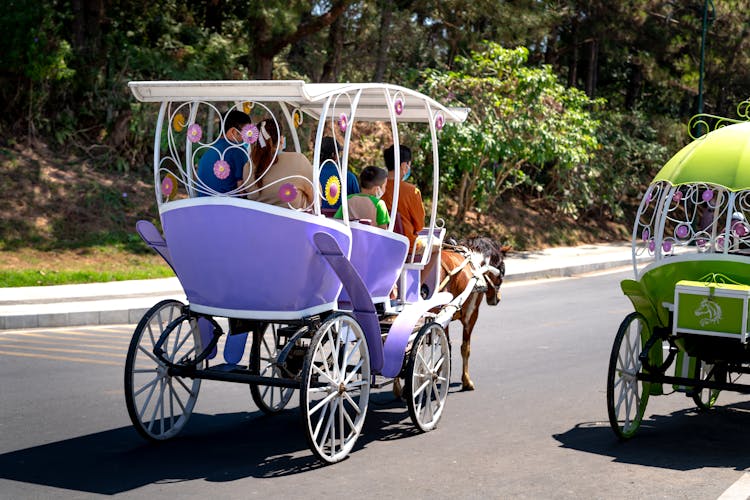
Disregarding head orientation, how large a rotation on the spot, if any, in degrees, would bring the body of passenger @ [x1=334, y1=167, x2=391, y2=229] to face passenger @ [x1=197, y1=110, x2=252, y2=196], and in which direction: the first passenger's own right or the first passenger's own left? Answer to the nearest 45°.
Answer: approximately 135° to the first passenger's own left

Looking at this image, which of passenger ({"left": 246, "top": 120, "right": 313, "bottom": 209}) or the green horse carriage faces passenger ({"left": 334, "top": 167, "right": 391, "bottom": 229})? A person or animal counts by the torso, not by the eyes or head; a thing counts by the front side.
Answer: passenger ({"left": 246, "top": 120, "right": 313, "bottom": 209})

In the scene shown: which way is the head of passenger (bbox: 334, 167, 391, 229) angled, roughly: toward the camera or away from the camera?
away from the camera

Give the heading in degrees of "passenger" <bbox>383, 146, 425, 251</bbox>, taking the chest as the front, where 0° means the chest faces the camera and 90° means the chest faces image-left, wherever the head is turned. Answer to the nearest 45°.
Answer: approximately 225°

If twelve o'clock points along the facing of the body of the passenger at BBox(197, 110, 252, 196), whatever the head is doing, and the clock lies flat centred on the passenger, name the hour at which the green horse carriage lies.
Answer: The green horse carriage is roughly at 2 o'clock from the passenger.

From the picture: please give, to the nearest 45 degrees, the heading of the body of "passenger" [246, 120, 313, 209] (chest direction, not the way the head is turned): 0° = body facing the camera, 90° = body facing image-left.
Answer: approximately 225°

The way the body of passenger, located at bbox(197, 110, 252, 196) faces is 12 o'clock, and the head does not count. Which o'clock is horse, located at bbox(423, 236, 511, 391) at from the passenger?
The horse is roughly at 12 o'clock from the passenger.

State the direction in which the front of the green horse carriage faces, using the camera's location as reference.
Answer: facing away from the viewer

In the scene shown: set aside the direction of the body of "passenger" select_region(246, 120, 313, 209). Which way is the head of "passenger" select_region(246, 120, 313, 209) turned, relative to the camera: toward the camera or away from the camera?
away from the camera

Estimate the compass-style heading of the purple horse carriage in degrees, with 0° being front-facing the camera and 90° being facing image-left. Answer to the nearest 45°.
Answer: approximately 225°
